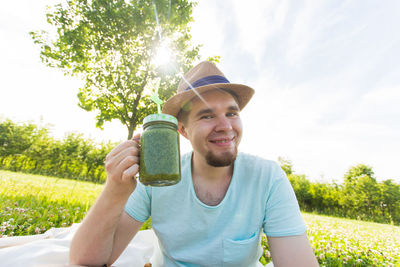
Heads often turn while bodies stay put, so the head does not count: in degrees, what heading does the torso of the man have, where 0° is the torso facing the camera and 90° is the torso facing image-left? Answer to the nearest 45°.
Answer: approximately 0°

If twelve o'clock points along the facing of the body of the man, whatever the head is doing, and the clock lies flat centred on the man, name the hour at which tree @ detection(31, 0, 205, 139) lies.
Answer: The tree is roughly at 5 o'clock from the man.
